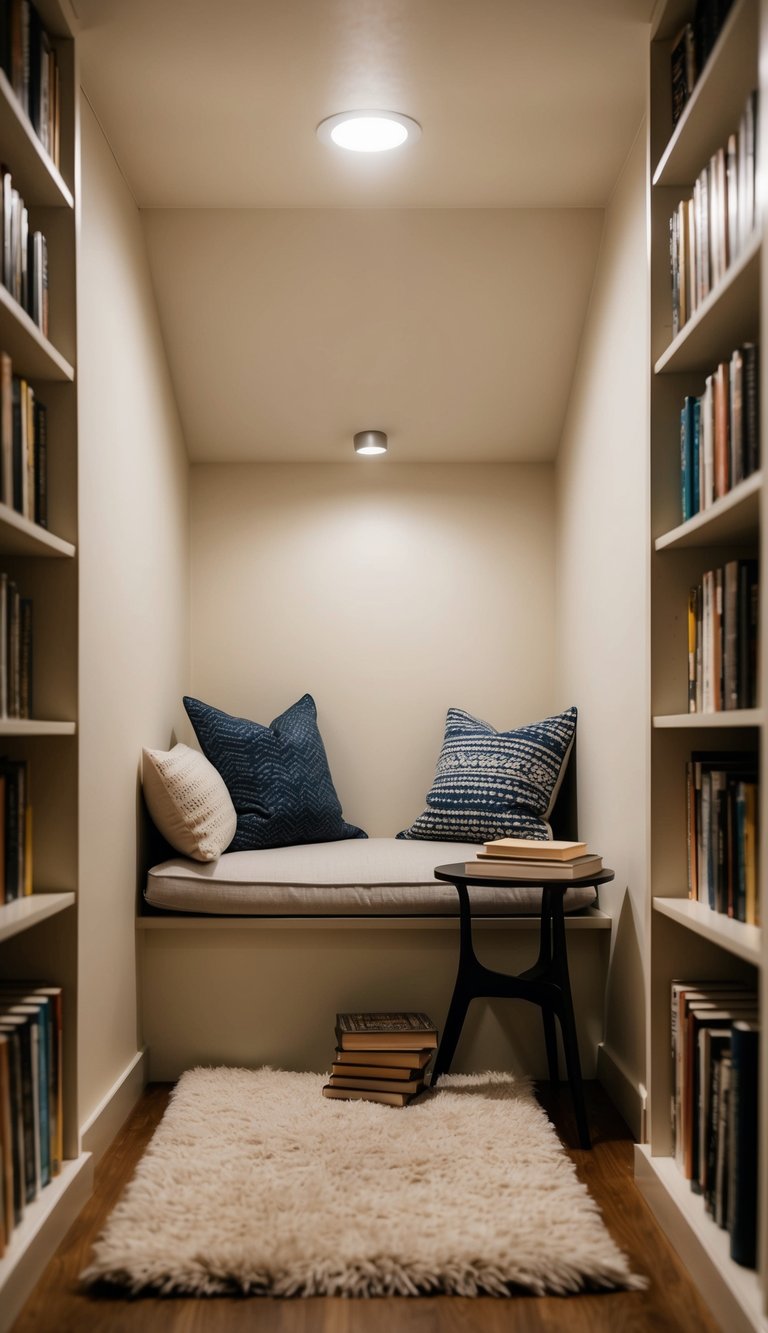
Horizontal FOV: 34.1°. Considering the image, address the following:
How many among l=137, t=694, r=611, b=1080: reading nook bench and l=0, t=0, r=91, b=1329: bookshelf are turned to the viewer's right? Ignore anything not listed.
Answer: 1

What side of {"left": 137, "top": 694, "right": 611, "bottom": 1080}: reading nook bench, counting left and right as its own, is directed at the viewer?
front

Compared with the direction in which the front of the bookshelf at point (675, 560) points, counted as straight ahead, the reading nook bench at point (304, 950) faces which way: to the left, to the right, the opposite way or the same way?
to the left

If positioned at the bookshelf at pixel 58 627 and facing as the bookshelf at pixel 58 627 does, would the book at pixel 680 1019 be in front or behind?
in front

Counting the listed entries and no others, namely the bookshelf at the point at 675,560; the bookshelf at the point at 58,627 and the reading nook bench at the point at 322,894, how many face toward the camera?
1

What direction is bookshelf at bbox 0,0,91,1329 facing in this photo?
to the viewer's right

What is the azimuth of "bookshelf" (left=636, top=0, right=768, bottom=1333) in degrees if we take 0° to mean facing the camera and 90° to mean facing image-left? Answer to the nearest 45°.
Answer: approximately 90°

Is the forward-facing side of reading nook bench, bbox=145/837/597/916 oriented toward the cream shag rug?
yes

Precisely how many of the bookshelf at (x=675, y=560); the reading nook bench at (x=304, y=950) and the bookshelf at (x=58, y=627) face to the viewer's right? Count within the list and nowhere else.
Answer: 1

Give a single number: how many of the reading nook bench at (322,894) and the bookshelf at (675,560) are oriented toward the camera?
1

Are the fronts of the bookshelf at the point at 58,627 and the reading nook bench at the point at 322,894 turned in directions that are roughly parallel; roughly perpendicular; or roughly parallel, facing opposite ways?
roughly perpendicular

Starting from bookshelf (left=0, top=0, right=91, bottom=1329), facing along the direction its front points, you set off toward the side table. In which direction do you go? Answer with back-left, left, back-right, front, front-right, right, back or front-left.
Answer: front
